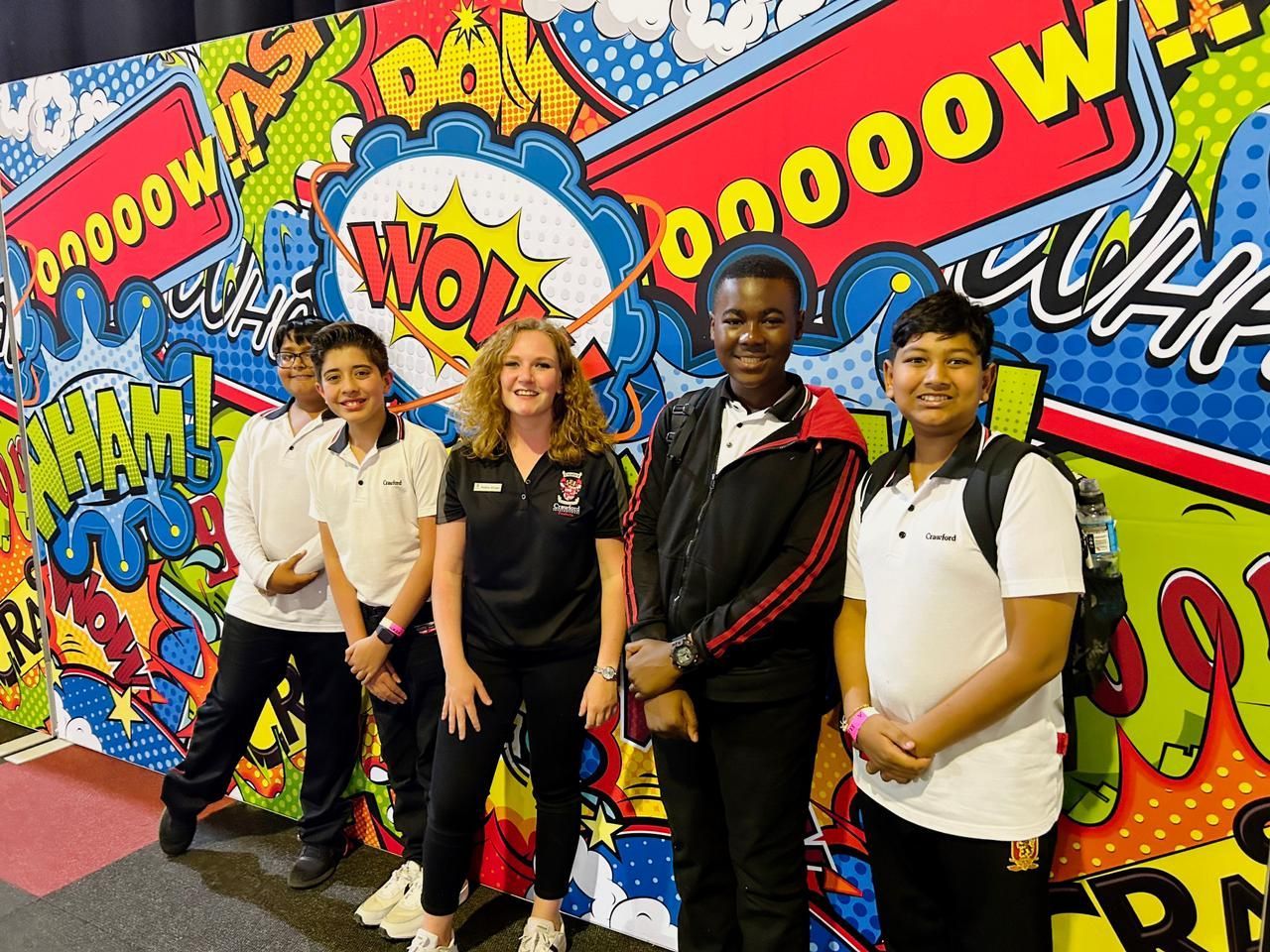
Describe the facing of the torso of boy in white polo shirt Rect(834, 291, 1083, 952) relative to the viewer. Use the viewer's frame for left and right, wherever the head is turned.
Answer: facing the viewer and to the left of the viewer

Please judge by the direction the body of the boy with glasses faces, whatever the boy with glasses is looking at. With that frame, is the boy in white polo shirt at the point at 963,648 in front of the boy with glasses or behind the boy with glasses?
in front

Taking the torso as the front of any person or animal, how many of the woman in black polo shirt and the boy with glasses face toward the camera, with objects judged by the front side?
2

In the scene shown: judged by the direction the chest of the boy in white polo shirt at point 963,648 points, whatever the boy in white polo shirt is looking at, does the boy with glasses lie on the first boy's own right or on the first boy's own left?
on the first boy's own right

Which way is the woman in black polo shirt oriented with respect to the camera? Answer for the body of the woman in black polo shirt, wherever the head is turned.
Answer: toward the camera

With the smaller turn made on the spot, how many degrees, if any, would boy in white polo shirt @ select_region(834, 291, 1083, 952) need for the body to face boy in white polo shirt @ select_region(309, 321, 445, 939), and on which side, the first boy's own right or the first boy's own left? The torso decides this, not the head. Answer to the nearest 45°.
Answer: approximately 45° to the first boy's own right

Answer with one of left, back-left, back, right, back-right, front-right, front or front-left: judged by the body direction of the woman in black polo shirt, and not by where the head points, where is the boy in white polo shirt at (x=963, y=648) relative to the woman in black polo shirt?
front-left

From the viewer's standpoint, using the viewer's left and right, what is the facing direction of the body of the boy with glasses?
facing the viewer
